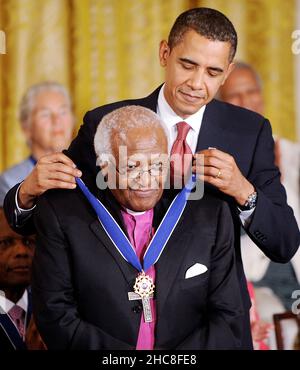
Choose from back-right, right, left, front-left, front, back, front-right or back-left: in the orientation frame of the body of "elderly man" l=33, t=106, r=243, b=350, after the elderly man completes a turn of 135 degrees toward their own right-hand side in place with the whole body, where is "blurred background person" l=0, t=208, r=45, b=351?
front

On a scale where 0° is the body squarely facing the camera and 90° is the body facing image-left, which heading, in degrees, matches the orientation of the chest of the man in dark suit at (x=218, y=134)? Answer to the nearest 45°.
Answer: approximately 0°

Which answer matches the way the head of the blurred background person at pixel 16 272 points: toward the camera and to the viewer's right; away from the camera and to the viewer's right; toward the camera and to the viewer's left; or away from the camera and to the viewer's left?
toward the camera and to the viewer's right

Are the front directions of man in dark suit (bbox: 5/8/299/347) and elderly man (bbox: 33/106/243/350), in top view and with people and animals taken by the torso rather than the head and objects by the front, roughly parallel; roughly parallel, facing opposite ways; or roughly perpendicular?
roughly parallel

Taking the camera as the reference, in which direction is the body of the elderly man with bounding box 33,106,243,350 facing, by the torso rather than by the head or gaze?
toward the camera

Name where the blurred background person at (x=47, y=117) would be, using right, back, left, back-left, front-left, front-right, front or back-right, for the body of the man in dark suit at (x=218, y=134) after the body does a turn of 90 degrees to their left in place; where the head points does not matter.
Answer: back-left

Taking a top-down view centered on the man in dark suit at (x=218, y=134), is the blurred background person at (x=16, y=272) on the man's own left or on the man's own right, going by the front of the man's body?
on the man's own right

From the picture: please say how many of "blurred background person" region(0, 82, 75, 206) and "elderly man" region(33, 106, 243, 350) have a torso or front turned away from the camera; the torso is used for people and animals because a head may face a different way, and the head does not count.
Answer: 0

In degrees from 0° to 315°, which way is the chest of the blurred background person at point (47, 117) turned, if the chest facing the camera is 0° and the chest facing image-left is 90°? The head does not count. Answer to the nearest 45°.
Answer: approximately 315°

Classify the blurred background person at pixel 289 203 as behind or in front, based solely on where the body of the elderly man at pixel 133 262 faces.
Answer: behind

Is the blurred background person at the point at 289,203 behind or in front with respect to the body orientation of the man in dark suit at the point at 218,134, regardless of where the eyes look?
behind
